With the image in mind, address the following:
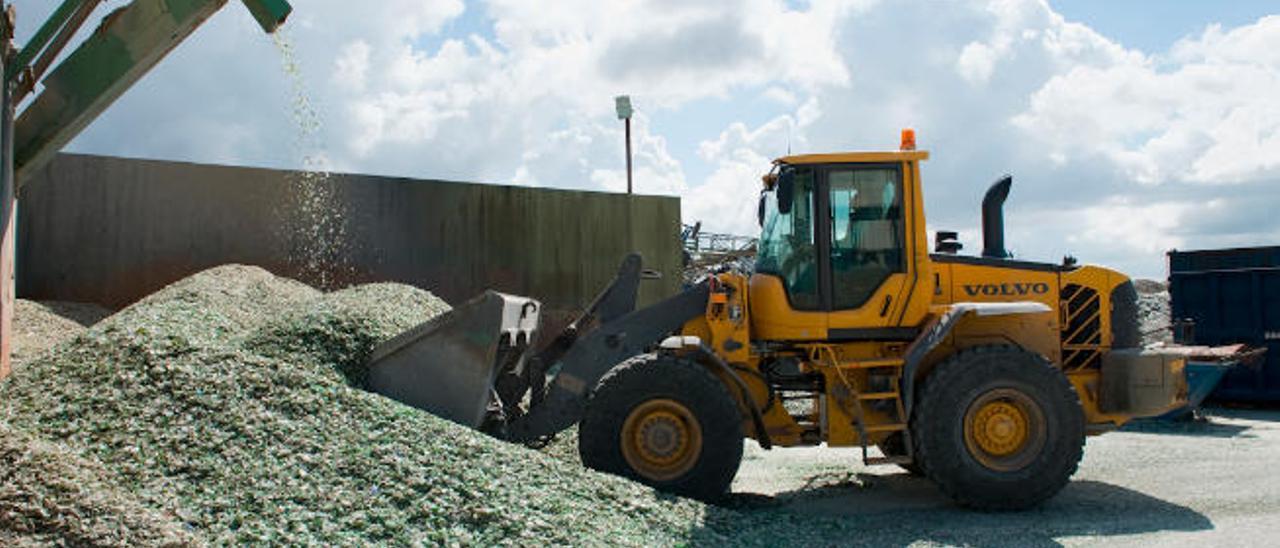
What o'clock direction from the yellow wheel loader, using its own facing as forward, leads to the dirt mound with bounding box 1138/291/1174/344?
The dirt mound is roughly at 4 o'clock from the yellow wheel loader.

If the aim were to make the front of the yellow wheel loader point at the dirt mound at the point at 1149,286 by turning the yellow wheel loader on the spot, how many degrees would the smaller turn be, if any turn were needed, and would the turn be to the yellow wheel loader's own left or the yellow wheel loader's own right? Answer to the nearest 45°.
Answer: approximately 135° to the yellow wheel loader's own right

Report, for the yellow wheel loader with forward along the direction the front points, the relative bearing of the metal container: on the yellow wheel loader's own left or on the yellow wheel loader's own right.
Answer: on the yellow wheel loader's own right

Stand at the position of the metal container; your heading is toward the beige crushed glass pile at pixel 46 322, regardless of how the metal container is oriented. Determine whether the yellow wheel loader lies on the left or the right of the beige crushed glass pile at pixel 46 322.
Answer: left

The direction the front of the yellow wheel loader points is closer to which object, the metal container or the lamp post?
the lamp post

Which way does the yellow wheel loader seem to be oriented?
to the viewer's left
